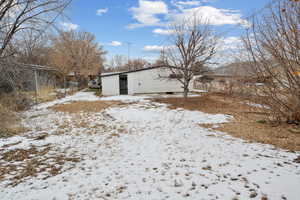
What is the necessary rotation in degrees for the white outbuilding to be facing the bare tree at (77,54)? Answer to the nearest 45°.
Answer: approximately 135° to its right

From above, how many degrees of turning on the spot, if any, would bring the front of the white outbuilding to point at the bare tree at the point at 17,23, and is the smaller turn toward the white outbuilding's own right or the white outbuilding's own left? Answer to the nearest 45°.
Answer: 0° — it already faces it

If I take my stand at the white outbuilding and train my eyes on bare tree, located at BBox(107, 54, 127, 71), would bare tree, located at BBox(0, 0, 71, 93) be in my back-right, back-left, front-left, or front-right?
back-left

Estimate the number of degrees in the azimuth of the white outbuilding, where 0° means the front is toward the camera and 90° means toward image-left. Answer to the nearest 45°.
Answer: approximately 0°
